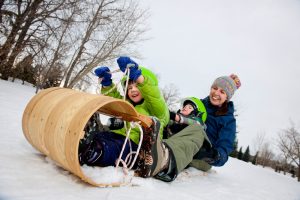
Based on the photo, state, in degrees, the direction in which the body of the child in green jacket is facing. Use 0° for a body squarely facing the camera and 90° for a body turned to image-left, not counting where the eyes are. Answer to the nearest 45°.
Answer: approximately 45°
